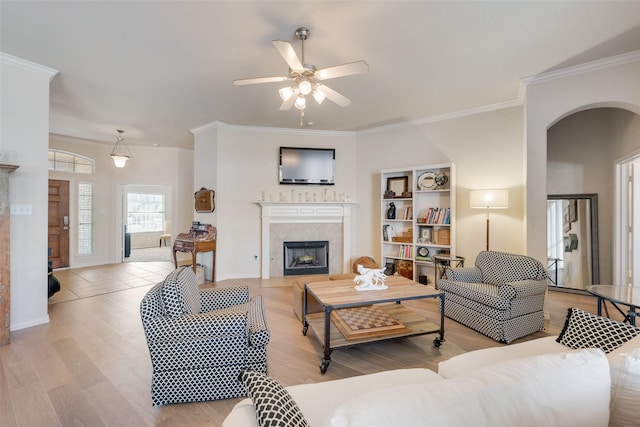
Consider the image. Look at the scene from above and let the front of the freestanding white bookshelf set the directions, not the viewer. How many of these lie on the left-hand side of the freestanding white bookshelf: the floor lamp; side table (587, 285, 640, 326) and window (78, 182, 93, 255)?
2

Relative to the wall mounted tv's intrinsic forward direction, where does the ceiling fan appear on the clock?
The ceiling fan is roughly at 12 o'clock from the wall mounted tv.

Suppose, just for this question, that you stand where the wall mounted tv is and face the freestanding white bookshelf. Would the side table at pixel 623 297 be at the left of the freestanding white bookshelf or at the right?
right

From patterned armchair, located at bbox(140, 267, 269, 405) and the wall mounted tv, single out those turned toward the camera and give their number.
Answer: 1

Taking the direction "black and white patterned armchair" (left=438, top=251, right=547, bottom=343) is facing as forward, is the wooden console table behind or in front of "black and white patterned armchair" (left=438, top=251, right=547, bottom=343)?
in front

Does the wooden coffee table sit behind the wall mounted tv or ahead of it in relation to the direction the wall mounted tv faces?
ahead

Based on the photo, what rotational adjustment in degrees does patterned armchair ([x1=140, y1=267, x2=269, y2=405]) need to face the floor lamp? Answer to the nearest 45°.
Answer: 0° — it already faces it

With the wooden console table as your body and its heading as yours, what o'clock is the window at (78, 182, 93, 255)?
The window is roughly at 3 o'clock from the wooden console table.

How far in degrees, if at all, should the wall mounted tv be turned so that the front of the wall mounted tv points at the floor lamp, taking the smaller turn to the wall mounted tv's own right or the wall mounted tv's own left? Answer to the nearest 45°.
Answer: approximately 45° to the wall mounted tv's own left

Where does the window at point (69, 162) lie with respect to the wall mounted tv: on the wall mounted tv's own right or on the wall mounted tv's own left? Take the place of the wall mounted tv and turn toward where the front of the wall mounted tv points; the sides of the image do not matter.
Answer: on the wall mounted tv's own right

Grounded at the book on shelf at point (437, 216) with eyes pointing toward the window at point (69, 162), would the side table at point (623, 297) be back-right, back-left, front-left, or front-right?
back-left

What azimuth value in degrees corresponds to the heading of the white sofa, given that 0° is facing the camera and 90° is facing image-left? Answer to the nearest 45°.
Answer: approximately 135°

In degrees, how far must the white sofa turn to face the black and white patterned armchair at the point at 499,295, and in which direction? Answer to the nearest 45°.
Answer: approximately 45° to its right

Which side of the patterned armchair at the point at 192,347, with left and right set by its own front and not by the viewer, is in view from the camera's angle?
right

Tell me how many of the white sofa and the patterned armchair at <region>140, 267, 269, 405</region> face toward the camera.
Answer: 0

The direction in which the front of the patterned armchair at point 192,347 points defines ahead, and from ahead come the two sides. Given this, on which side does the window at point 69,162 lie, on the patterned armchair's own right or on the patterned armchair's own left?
on the patterned armchair's own left
